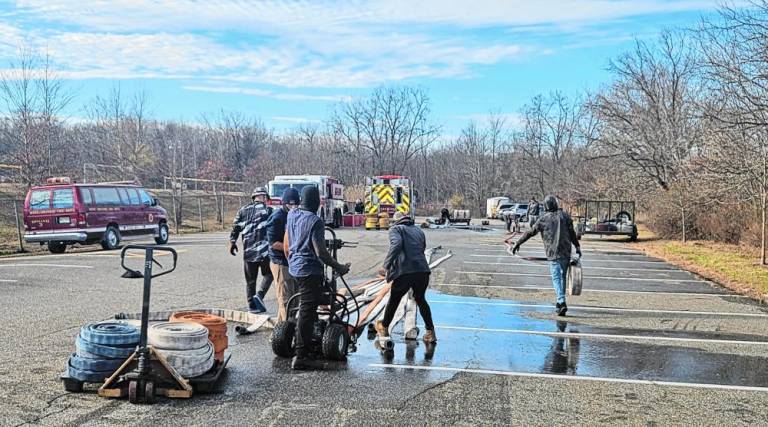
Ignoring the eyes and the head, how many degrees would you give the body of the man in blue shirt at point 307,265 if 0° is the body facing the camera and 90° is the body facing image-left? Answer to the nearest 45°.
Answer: approximately 225°

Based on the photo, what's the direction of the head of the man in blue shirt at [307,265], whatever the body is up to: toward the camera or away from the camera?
away from the camera

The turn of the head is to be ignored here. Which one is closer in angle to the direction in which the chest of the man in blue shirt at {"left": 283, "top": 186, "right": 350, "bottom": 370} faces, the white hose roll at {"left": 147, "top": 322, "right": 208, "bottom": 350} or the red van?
the red van

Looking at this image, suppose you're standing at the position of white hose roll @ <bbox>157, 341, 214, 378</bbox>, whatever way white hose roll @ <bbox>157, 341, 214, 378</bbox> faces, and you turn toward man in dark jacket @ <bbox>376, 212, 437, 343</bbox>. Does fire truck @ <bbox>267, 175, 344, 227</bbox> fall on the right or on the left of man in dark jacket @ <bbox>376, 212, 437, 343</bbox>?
left
